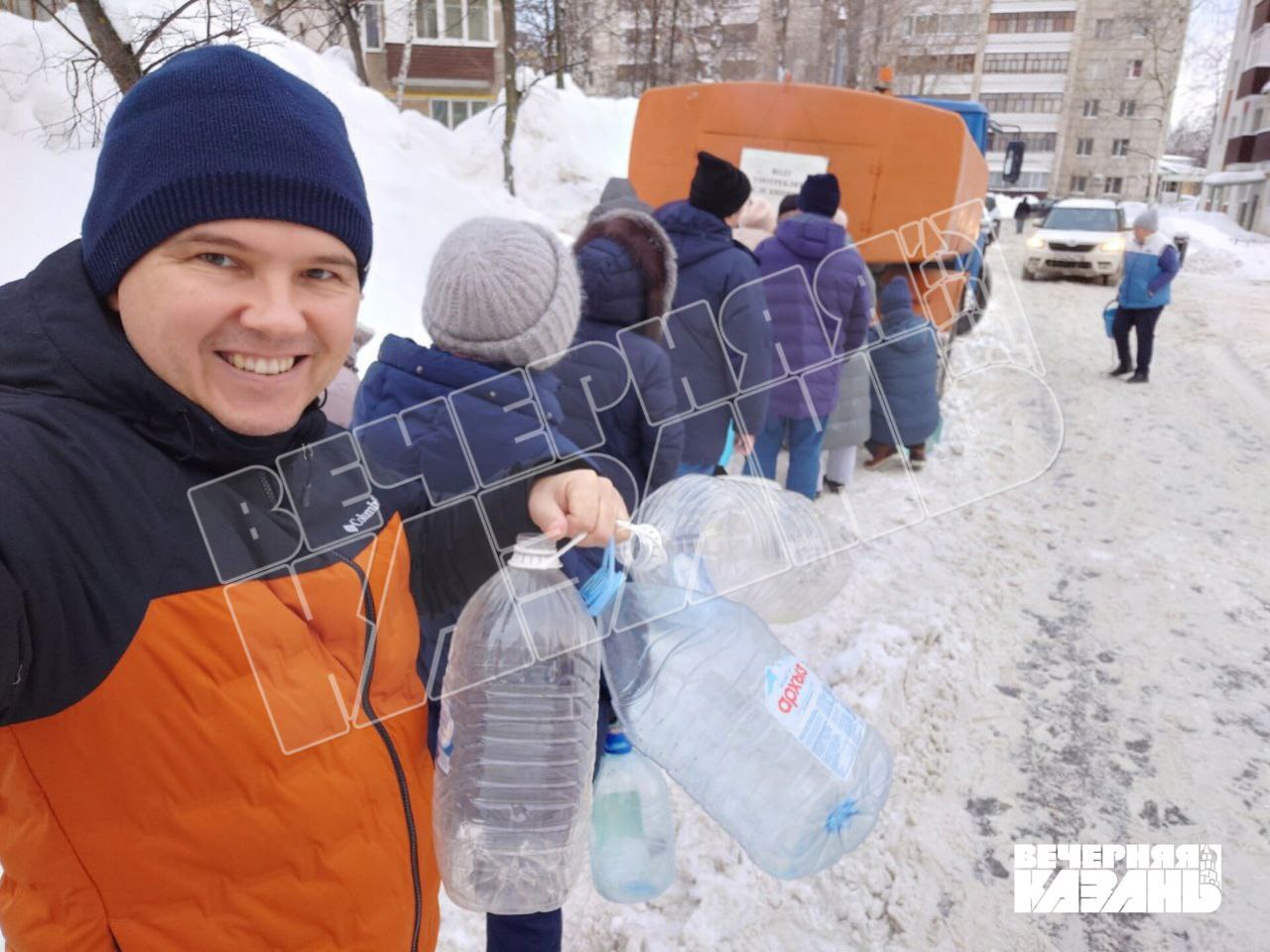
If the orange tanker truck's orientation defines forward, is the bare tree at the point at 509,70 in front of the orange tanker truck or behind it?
in front

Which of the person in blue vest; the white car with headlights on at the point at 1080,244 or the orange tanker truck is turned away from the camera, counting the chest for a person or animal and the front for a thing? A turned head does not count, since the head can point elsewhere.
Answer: the orange tanker truck

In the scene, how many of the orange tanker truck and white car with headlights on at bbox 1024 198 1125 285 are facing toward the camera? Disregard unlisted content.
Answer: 1

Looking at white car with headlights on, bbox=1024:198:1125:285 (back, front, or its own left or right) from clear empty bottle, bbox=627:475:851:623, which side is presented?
front

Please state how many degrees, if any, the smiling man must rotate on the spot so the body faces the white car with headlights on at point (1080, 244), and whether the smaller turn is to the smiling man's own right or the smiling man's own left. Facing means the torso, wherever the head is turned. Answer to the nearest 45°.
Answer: approximately 90° to the smiling man's own left

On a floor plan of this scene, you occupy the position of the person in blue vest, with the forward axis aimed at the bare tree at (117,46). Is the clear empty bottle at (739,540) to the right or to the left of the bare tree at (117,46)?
left

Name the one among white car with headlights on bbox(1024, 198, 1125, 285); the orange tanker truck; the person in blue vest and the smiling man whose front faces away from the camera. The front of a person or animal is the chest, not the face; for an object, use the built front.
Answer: the orange tanker truck

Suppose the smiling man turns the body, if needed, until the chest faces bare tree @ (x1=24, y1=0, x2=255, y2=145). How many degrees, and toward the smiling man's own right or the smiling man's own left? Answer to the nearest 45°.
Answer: approximately 135° to the smiling man's own left

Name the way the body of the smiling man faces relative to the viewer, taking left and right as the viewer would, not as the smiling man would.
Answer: facing the viewer and to the right of the viewer

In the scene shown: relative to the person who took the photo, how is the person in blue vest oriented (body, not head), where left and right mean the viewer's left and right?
facing the viewer and to the left of the viewer

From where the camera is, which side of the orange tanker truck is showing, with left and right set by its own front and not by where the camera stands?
back

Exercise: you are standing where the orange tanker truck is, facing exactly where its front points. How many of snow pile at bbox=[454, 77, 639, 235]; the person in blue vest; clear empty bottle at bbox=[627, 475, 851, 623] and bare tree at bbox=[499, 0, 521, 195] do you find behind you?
1

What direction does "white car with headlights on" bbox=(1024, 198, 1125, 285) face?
toward the camera

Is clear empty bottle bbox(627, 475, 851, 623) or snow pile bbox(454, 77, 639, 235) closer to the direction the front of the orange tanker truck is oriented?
the snow pile
